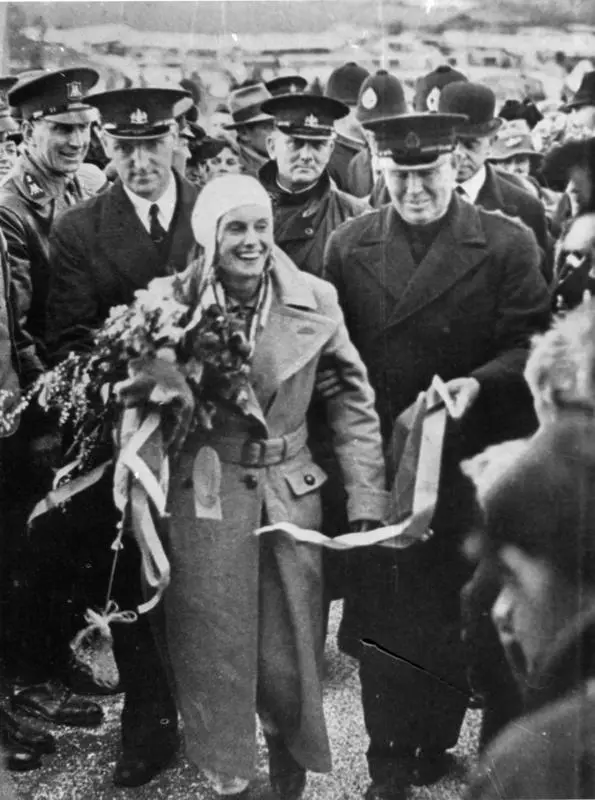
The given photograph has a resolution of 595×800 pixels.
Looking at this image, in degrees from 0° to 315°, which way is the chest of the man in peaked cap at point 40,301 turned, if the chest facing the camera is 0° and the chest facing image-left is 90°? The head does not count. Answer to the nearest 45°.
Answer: approximately 315°

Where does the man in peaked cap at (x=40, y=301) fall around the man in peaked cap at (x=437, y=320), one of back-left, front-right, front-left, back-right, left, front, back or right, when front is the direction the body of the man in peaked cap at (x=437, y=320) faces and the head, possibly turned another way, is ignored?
right

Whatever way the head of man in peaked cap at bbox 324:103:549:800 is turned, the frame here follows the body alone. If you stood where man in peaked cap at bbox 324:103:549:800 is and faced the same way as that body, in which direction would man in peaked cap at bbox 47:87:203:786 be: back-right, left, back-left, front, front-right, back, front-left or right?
right

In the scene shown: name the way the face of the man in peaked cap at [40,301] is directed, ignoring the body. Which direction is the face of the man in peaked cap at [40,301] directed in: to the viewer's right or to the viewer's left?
to the viewer's right

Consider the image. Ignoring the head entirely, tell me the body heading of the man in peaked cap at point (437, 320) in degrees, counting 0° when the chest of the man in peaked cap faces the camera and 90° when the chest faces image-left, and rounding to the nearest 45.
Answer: approximately 0°
